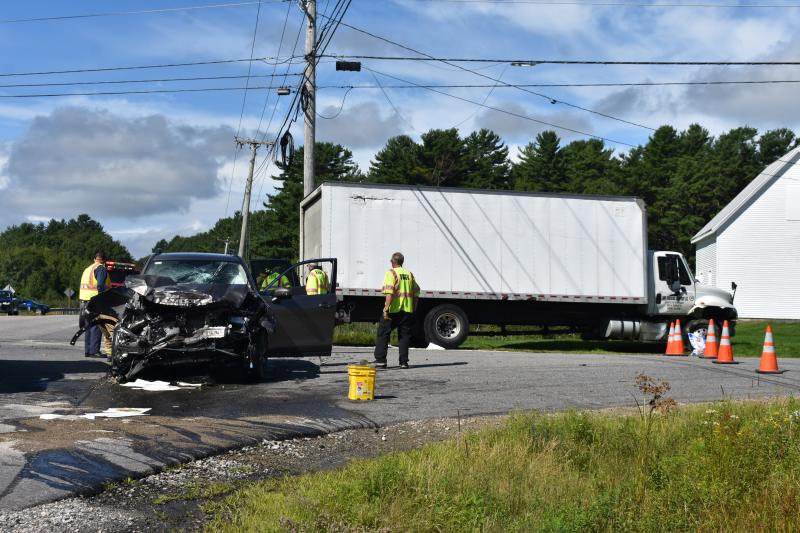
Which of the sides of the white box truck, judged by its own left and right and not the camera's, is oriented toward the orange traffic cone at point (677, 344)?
front

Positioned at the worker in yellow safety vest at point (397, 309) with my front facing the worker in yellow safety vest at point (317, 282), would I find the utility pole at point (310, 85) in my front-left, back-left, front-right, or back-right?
front-right

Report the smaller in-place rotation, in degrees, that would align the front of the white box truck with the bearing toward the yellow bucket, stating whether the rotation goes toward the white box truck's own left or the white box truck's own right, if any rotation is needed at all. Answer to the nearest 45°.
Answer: approximately 90° to the white box truck's own right

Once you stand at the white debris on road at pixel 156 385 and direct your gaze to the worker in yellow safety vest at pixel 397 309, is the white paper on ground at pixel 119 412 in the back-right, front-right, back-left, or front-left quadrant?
back-right

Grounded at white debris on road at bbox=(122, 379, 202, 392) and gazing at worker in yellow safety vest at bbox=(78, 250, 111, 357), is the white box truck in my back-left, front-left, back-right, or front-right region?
front-right

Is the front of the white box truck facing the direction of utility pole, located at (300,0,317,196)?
no

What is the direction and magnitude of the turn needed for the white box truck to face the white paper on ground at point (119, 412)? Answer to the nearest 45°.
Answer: approximately 90° to its right

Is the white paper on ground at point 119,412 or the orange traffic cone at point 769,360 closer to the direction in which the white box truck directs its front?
the orange traffic cone

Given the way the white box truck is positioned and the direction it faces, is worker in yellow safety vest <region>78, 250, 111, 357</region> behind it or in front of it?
behind

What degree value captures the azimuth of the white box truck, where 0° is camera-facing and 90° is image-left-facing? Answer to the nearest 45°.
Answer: approximately 270°

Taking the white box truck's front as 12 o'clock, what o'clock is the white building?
The white building is roughly at 10 o'clock from the white box truck.

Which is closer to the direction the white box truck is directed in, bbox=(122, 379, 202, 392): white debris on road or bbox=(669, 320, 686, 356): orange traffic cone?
the orange traffic cone

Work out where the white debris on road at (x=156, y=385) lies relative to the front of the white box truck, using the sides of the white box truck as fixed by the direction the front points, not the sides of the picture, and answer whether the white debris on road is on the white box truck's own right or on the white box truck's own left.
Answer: on the white box truck's own right

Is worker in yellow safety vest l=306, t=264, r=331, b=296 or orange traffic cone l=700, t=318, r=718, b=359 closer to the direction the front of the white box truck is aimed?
the orange traffic cone
